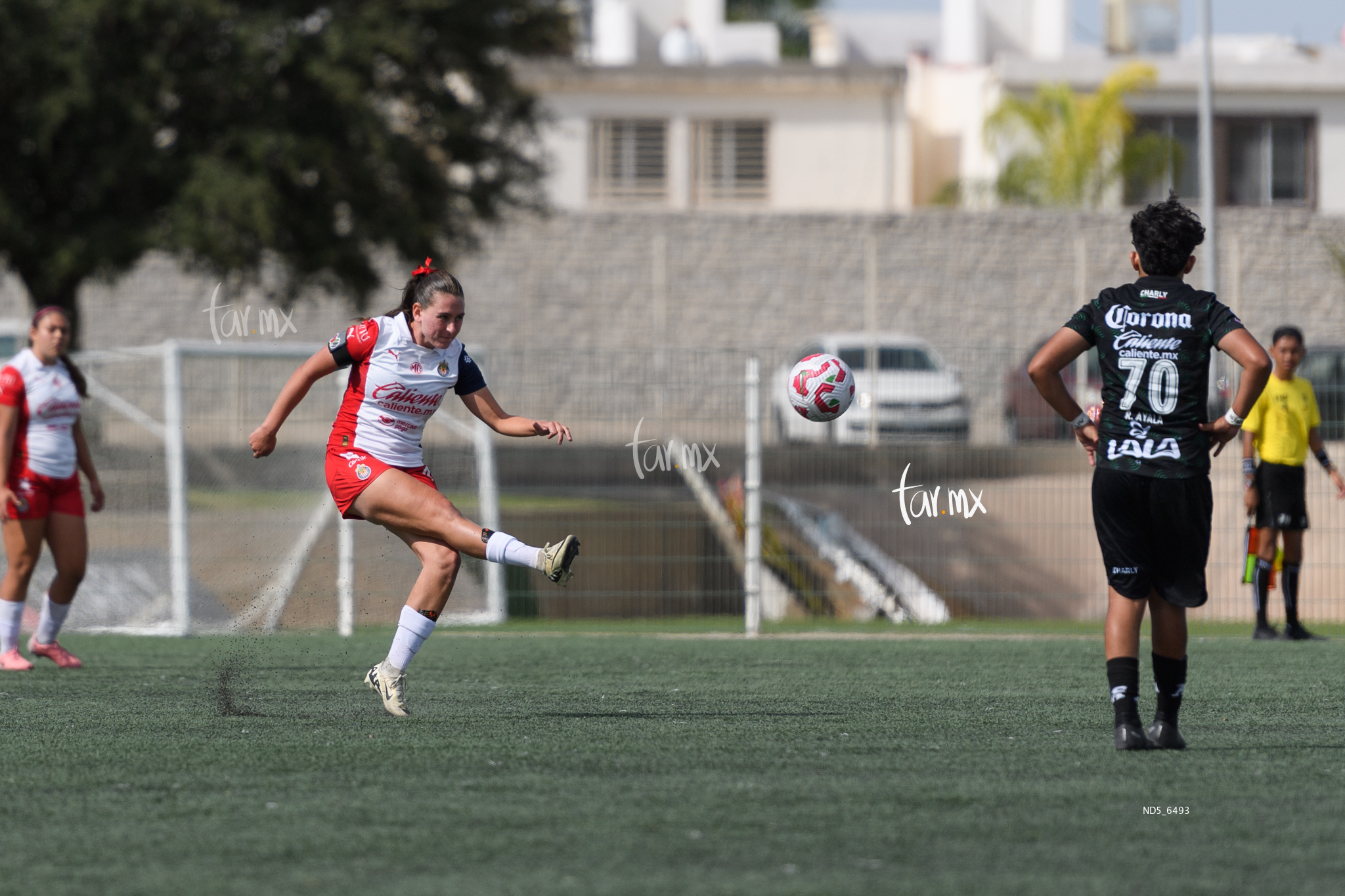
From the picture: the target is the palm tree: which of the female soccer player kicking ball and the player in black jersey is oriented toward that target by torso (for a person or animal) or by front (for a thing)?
the player in black jersey

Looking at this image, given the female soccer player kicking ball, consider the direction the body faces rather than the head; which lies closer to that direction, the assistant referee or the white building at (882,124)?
the assistant referee

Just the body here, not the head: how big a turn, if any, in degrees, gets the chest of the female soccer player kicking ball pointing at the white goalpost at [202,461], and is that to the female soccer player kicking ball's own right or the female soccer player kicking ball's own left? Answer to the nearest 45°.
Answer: approximately 135° to the female soccer player kicking ball's own left

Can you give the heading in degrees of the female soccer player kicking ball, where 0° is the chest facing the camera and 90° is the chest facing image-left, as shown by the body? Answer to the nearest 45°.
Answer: approximately 315°

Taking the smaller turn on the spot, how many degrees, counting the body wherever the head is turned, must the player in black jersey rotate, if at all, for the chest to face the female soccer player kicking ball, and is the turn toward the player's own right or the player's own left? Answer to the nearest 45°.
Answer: approximately 90° to the player's own left

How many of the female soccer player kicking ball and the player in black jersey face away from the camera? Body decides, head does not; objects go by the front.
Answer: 1

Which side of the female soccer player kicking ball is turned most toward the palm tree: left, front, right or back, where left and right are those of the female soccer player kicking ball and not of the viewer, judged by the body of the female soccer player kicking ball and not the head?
left

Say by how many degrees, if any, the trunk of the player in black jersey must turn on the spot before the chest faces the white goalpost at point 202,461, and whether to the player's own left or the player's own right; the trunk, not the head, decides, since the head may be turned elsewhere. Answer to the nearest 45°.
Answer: approximately 45° to the player's own left

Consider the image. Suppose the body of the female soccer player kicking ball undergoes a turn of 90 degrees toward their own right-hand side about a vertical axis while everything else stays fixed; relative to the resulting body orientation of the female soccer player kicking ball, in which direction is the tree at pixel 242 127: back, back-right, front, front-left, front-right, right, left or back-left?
back-right

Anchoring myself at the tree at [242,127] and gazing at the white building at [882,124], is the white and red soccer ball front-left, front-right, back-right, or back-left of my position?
back-right

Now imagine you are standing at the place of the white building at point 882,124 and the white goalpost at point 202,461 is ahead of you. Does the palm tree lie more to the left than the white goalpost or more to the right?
left

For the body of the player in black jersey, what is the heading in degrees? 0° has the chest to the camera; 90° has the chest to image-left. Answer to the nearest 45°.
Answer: approximately 180°

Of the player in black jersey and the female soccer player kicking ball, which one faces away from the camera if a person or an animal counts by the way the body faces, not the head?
the player in black jersey

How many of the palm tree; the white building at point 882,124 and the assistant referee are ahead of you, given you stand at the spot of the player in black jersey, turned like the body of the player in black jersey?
3
